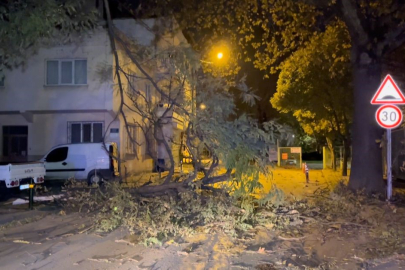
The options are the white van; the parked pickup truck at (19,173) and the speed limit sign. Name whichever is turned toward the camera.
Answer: the speed limit sign

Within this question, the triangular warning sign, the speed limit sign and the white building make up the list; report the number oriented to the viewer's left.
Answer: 0

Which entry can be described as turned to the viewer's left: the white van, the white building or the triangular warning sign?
the white van

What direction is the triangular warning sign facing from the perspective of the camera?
toward the camera

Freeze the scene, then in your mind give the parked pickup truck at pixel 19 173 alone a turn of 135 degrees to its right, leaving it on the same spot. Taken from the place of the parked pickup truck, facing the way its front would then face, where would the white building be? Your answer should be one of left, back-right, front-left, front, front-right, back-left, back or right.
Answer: left

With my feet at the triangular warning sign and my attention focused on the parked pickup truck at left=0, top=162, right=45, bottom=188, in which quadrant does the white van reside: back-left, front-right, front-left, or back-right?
front-right

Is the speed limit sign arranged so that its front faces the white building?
no

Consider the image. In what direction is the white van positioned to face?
to the viewer's left

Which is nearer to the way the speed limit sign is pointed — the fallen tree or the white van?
the fallen tree

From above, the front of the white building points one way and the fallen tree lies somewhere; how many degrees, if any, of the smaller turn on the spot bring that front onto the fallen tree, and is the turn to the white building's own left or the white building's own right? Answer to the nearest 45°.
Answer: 0° — it already faces it

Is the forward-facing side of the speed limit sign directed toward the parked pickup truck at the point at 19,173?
no

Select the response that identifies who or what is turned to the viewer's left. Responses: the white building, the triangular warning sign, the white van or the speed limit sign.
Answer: the white van

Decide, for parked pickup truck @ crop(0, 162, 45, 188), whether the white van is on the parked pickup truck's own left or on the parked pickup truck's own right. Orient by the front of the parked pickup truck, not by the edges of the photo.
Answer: on the parked pickup truck's own right
